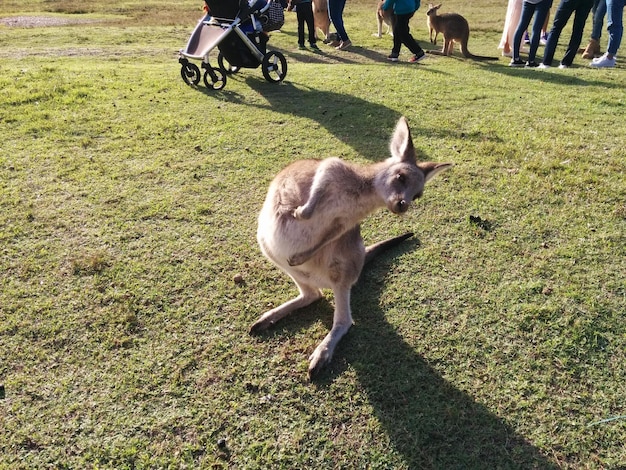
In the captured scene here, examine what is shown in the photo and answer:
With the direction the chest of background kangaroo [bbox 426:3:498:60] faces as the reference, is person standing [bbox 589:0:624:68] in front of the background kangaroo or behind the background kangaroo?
behind

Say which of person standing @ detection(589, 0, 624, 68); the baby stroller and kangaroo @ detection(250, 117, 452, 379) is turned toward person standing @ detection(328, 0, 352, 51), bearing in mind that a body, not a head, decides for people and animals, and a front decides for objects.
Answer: person standing @ detection(589, 0, 624, 68)

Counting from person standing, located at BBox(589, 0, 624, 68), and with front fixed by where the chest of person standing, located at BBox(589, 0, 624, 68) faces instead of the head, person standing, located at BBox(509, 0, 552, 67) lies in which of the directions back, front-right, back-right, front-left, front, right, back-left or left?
front

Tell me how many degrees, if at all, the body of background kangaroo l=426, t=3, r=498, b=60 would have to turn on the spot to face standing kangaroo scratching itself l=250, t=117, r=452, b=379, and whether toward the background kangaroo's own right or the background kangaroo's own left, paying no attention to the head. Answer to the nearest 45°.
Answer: approximately 90° to the background kangaroo's own left

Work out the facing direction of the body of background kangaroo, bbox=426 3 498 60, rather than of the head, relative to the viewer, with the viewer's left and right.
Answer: facing to the left of the viewer

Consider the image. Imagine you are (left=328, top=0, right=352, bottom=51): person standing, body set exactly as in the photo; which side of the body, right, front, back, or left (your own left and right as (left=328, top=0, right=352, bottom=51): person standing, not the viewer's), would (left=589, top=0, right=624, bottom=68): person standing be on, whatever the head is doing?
left

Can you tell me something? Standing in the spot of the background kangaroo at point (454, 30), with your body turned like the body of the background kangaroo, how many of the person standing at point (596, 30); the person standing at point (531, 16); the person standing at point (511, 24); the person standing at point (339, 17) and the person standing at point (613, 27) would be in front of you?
1

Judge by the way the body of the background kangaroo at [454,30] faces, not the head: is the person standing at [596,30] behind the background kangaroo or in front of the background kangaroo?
behind

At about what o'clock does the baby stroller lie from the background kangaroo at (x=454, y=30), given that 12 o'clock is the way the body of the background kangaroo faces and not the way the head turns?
The baby stroller is roughly at 10 o'clock from the background kangaroo.

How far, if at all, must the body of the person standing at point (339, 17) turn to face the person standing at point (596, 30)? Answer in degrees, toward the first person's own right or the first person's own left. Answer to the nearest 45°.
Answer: approximately 135° to the first person's own left

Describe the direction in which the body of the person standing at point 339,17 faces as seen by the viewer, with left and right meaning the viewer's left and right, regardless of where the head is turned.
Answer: facing the viewer and to the left of the viewer
